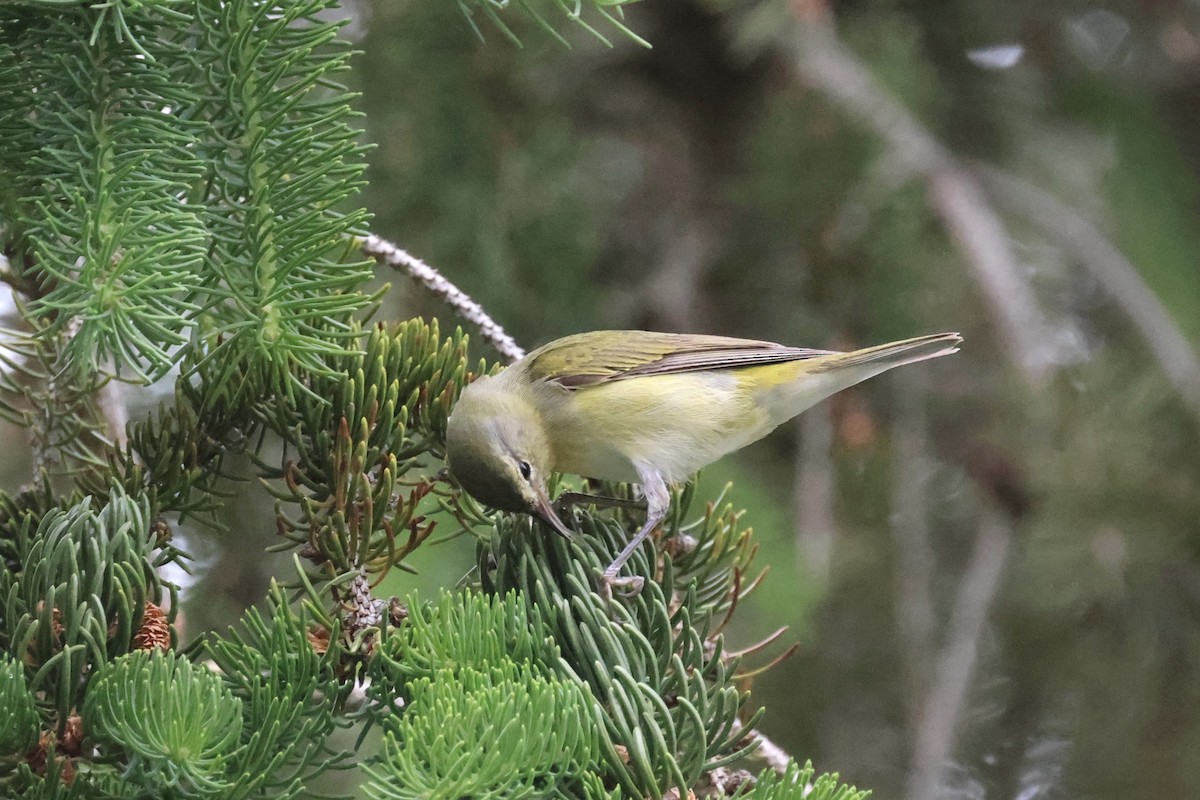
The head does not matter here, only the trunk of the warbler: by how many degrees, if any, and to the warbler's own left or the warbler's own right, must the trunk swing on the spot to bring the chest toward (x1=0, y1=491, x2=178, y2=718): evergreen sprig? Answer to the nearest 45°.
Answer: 0° — it already faces it

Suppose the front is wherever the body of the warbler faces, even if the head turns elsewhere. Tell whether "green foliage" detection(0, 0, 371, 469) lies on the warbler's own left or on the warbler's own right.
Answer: on the warbler's own left

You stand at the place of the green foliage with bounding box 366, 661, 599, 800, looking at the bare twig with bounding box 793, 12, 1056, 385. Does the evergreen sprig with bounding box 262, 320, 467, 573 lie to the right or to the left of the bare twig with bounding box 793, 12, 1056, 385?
left

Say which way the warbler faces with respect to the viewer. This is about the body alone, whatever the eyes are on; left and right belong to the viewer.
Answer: facing to the left of the viewer
